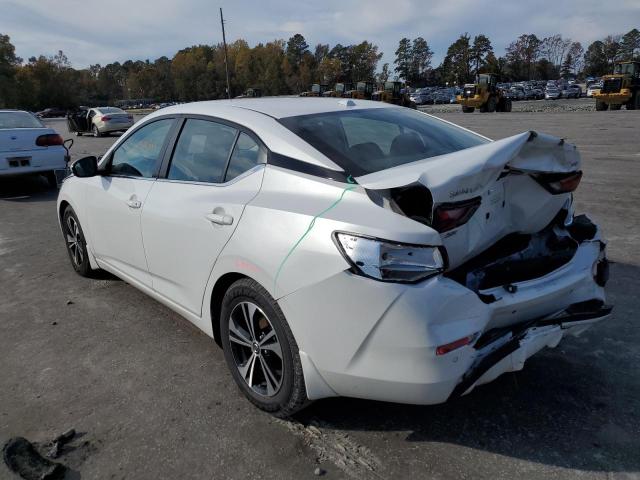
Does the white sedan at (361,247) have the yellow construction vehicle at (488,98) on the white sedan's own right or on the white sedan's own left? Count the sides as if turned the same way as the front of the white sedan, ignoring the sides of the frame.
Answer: on the white sedan's own right

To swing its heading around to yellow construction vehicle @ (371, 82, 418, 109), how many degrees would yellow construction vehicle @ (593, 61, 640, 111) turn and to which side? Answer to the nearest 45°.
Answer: approximately 45° to its right

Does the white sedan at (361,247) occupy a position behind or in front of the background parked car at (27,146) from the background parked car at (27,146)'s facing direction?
behind

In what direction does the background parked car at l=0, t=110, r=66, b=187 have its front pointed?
away from the camera

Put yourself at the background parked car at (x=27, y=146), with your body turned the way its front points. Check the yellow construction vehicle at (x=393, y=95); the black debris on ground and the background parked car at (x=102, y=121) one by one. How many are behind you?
1

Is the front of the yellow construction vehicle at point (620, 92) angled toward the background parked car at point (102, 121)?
yes

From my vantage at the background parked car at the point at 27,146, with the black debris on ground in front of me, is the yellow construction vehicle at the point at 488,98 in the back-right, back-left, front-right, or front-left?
back-left

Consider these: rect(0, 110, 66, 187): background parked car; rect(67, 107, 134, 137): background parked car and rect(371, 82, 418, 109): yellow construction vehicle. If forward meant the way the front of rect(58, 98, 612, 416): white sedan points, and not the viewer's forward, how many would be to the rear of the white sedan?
0

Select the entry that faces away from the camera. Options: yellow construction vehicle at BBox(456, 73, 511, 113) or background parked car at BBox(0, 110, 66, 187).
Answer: the background parked car

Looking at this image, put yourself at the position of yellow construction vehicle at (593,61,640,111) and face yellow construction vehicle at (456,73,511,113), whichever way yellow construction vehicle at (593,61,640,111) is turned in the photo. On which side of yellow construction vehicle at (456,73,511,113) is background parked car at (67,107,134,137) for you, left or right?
left

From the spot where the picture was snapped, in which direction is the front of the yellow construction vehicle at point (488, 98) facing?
facing the viewer and to the left of the viewer

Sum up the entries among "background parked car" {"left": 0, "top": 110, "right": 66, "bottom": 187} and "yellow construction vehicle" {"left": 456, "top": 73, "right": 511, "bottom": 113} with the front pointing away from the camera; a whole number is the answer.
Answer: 1

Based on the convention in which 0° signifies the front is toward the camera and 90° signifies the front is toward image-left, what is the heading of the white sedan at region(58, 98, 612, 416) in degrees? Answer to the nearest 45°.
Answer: approximately 135°
